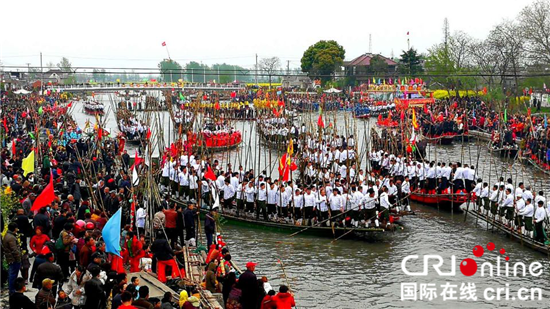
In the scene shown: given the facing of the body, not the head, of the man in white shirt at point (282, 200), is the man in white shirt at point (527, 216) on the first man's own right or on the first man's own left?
on the first man's own left

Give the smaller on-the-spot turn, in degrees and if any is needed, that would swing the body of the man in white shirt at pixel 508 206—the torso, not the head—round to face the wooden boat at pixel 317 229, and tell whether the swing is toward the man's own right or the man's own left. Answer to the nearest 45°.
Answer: approximately 45° to the man's own right

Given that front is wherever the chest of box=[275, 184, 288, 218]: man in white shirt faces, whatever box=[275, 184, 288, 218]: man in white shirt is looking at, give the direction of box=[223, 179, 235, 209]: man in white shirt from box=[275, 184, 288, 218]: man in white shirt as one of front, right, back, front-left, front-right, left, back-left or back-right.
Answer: back-right

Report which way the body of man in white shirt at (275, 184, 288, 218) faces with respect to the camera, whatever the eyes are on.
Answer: toward the camera

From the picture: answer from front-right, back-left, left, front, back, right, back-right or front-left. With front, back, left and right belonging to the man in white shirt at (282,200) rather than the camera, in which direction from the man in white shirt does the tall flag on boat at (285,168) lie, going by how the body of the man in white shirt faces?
back

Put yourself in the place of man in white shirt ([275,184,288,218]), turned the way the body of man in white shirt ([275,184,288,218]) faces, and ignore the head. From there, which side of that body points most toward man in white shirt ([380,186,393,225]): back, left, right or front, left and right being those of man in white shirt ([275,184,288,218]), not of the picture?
left

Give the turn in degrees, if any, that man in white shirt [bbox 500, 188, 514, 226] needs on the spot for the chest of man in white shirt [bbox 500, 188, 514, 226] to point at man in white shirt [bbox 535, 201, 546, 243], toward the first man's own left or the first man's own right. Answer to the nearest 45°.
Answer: approximately 90° to the first man's own left

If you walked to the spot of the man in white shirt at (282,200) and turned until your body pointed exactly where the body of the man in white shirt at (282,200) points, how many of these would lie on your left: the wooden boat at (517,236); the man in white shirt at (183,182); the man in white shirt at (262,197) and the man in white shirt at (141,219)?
1

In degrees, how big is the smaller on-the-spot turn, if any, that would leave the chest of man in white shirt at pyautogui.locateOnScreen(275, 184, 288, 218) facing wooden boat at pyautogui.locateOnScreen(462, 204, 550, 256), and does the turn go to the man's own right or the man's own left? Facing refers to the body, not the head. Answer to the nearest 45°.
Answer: approximately 90° to the man's own left

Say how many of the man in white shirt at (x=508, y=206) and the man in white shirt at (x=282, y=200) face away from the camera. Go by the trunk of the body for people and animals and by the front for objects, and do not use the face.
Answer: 0

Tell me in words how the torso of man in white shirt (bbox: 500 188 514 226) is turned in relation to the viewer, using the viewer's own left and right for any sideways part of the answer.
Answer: facing the viewer and to the left of the viewer

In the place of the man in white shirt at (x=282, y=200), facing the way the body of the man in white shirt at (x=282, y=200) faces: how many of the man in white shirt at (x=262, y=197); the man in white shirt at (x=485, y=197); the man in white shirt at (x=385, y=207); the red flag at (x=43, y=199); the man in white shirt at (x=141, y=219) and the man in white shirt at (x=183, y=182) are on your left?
2

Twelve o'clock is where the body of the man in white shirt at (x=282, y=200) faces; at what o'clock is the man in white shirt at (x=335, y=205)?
the man in white shirt at (x=335, y=205) is roughly at 10 o'clock from the man in white shirt at (x=282, y=200).

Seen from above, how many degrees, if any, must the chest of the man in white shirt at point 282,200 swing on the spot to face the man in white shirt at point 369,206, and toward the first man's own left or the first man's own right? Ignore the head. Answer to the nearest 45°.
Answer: approximately 90° to the first man's own left

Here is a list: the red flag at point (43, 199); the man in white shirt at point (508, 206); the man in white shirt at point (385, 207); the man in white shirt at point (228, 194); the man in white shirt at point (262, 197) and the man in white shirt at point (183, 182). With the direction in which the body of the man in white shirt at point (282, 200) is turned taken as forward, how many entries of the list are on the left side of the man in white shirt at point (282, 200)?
2
